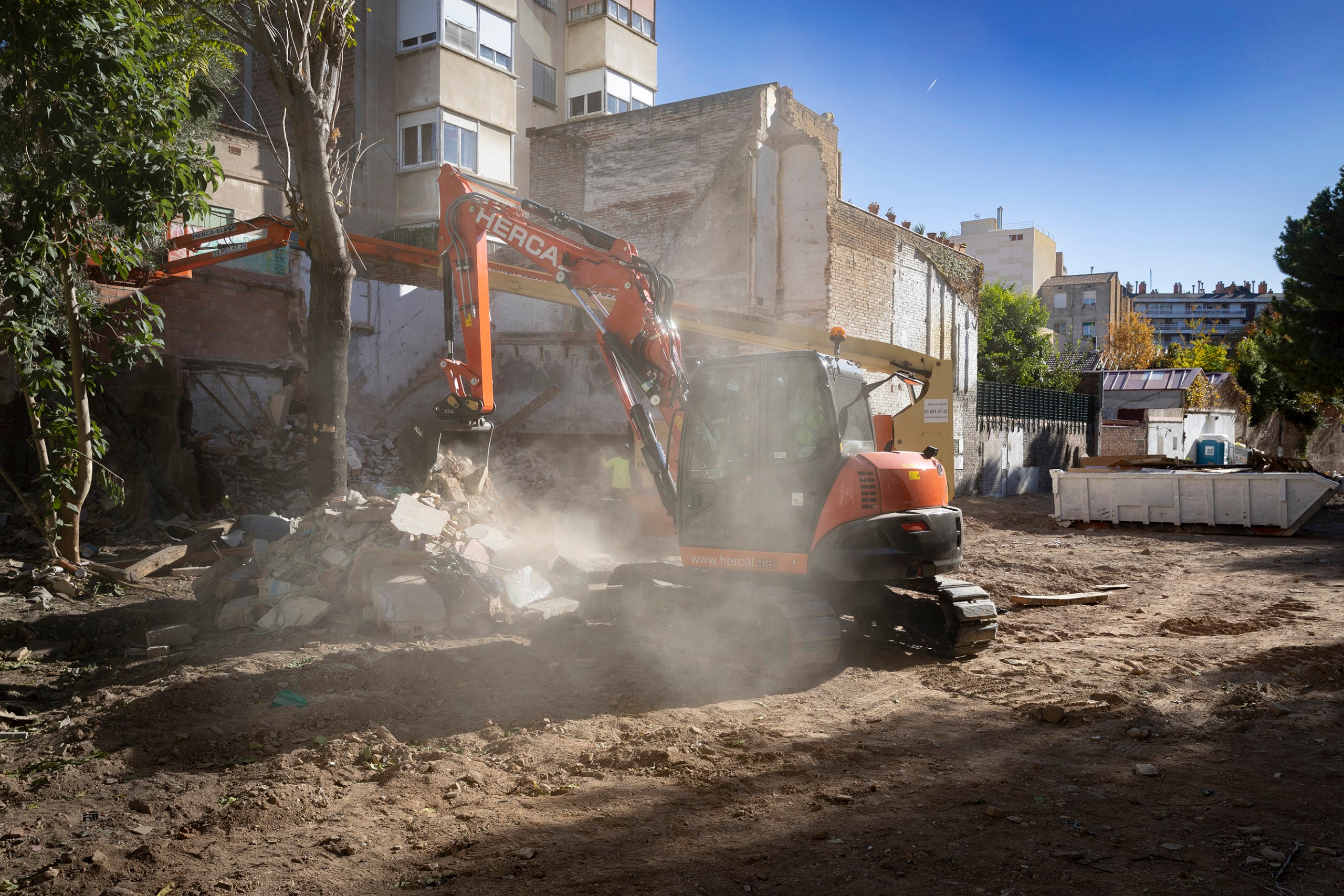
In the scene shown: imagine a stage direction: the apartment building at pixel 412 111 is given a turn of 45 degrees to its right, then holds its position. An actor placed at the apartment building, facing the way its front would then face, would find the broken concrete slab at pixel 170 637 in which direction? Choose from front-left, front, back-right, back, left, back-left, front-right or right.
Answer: front

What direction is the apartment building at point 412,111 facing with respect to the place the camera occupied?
facing the viewer and to the right of the viewer

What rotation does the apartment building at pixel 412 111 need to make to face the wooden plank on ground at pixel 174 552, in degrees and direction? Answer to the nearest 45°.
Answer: approximately 45° to its right

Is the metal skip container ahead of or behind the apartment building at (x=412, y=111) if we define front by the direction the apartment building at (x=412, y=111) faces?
ahead

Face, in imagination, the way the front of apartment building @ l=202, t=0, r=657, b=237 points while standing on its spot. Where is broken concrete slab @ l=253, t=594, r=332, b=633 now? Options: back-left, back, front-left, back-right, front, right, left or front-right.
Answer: front-right

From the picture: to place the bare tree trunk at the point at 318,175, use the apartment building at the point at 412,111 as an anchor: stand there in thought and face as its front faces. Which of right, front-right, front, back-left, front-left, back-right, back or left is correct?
front-right

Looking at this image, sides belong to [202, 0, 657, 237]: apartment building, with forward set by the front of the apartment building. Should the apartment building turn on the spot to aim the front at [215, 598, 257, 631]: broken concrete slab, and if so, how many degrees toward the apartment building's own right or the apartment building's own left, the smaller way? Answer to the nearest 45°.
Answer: approximately 45° to the apartment building's own right

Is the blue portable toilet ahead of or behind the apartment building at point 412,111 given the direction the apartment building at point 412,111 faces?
ahead

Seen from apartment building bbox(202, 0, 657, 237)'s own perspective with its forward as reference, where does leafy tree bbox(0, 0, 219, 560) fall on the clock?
The leafy tree is roughly at 2 o'clock from the apartment building.

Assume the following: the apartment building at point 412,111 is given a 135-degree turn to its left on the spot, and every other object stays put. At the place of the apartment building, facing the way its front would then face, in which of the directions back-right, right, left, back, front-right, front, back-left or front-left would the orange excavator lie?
back

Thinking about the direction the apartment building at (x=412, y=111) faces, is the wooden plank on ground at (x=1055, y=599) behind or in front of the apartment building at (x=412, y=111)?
in front

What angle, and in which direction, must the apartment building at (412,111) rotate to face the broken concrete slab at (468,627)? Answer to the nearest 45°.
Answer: approximately 45° to its right

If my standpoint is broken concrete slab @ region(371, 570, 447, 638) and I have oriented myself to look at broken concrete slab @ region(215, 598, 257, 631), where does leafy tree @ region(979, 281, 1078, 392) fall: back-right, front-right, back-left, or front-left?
back-right
